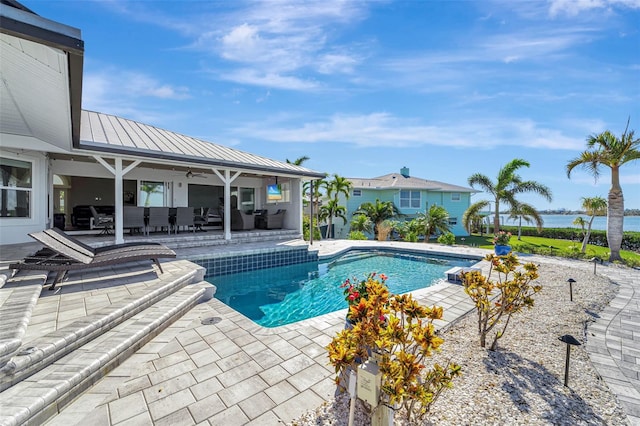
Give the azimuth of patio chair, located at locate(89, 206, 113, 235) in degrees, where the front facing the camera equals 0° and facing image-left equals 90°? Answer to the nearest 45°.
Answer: approximately 270°

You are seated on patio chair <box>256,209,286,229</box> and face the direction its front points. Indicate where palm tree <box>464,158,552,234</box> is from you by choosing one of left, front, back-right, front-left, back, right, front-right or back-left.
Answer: back

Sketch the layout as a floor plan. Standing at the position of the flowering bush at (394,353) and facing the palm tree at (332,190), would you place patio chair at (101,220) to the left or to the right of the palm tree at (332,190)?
left

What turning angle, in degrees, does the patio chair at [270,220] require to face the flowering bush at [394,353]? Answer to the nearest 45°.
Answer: approximately 90° to its left

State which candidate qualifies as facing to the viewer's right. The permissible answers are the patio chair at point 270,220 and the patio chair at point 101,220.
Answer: the patio chair at point 101,220

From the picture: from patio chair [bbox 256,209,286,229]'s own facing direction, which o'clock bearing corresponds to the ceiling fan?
The ceiling fan is roughly at 12 o'clock from the patio chair.

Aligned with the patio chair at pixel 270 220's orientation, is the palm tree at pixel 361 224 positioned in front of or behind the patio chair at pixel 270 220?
behind

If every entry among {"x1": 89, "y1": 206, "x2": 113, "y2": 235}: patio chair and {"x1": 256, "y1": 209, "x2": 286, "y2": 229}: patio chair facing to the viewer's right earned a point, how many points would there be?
1

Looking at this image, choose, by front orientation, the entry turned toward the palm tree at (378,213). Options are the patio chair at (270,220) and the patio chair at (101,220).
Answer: the patio chair at (101,220)

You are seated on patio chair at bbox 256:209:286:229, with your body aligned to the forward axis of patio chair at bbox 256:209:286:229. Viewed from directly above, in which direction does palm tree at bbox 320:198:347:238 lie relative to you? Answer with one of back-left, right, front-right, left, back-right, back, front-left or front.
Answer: back-right

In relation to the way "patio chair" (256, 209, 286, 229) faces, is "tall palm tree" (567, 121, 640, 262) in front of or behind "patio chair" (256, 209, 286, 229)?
behind

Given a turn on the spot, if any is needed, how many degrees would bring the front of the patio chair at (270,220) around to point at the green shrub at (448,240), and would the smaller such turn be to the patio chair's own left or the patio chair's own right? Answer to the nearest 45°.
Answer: approximately 180°

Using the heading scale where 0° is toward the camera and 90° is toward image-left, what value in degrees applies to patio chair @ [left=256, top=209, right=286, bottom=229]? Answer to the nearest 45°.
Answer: approximately 90°

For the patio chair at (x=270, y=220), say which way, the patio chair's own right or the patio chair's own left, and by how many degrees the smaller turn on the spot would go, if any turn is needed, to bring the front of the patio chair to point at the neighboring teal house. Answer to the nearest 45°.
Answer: approximately 135° to the patio chair's own right
